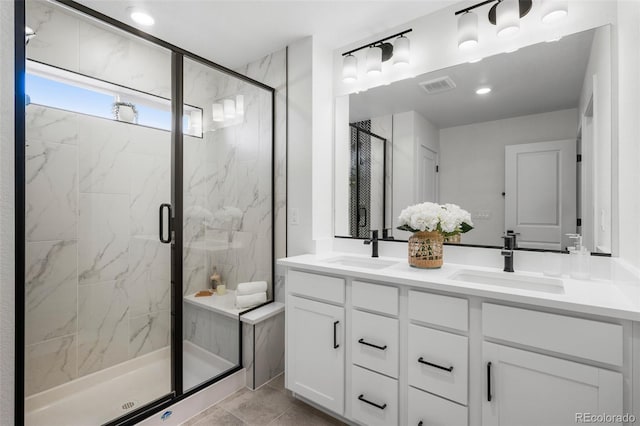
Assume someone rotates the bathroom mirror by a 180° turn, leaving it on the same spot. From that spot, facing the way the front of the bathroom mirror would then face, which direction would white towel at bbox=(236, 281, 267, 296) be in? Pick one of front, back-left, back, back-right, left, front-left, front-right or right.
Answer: back-left

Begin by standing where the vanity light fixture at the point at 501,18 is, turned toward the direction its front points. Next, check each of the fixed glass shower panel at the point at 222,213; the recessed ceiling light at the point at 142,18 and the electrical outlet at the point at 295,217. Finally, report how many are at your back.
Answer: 0

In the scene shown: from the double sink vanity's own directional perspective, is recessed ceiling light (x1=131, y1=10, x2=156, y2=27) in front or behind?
in front

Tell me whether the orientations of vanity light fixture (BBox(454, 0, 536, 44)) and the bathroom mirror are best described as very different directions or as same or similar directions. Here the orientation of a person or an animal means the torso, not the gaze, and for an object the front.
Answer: same or similar directions

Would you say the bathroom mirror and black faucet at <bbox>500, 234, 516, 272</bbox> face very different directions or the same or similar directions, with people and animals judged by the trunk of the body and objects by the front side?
same or similar directions

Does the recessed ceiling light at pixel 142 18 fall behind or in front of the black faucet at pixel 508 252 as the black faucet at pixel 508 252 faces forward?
in front

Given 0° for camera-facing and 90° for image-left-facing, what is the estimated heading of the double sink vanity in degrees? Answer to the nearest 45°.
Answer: approximately 45°

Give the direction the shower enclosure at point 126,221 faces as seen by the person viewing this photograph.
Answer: facing the viewer and to the right of the viewer

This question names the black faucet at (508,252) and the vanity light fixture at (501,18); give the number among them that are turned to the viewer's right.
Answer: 0

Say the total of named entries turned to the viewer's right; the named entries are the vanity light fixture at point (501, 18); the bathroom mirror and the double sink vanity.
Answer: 0

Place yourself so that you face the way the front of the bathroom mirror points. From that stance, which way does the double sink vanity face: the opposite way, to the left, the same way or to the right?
the same way

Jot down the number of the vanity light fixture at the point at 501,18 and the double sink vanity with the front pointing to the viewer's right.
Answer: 0
